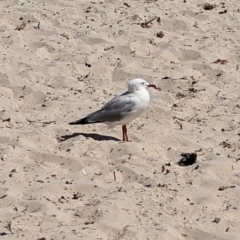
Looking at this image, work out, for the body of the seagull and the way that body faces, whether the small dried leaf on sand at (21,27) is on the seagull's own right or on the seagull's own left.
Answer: on the seagull's own left

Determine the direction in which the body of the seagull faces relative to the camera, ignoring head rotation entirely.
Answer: to the viewer's right
